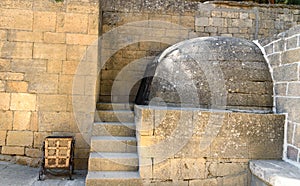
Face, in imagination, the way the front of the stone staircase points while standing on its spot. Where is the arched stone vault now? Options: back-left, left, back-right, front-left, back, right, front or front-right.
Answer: left

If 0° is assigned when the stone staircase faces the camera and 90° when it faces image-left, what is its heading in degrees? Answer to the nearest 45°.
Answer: approximately 0°

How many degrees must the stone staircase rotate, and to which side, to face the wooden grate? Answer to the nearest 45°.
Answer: approximately 90° to its right

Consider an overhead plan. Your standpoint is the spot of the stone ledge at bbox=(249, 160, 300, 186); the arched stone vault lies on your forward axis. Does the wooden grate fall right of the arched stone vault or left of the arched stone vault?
left

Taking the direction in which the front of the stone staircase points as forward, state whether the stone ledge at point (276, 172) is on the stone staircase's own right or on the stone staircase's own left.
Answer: on the stone staircase's own left
